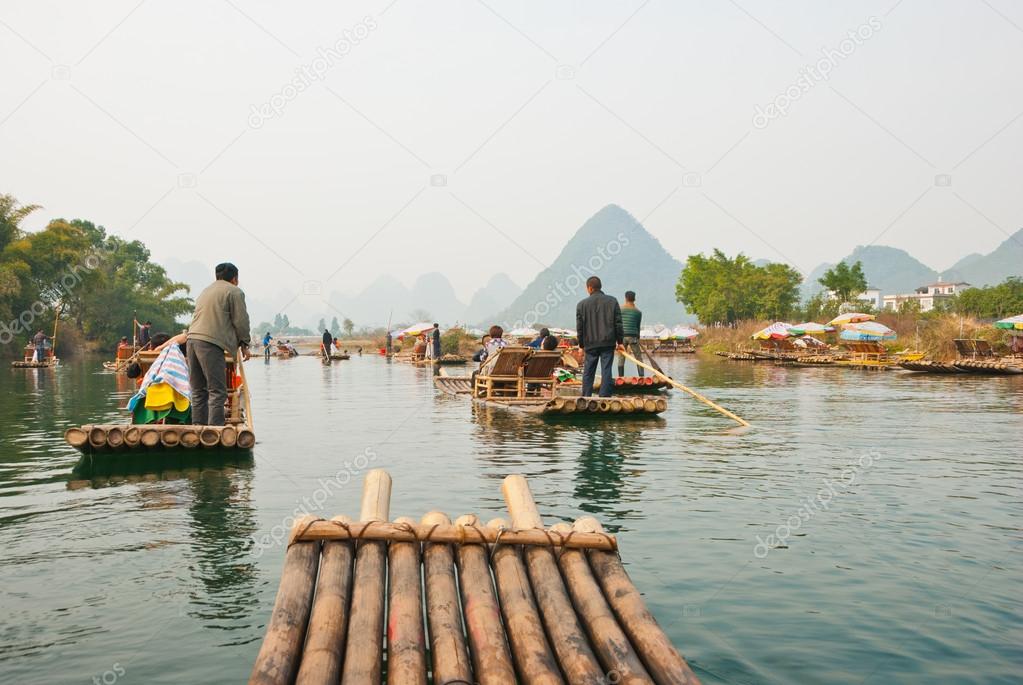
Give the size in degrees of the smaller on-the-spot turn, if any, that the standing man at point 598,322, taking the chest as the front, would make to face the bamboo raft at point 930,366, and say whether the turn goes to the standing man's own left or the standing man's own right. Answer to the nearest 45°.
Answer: approximately 45° to the standing man's own right

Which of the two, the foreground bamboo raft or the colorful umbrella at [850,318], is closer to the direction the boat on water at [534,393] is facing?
the colorful umbrella

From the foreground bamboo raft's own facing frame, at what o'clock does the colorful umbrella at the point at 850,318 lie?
The colorful umbrella is roughly at 1 o'clock from the foreground bamboo raft.

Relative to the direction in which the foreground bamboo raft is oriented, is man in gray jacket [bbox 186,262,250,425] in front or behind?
in front

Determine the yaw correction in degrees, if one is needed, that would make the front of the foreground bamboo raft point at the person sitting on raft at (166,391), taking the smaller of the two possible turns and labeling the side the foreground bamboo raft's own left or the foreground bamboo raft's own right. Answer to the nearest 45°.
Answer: approximately 45° to the foreground bamboo raft's own left

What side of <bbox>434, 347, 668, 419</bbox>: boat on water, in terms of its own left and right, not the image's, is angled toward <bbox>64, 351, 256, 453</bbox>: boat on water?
left

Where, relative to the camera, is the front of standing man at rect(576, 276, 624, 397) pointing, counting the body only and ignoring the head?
away from the camera

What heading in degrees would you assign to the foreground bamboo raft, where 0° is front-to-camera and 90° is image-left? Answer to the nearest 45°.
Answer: approximately 180°

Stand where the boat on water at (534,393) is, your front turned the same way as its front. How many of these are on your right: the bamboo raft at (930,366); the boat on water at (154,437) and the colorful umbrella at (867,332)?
2

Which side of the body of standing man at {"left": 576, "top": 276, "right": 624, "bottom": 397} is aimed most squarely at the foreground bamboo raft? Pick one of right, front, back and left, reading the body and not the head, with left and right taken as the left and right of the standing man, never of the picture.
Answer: back

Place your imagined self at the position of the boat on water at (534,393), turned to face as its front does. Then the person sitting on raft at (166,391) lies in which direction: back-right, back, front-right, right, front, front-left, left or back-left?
left

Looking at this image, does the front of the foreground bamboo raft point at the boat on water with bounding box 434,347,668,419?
yes

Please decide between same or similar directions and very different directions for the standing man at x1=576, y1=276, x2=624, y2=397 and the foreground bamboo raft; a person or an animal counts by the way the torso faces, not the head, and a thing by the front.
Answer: same or similar directions

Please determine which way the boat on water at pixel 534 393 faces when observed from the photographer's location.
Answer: facing away from the viewer and to the left of the viewer

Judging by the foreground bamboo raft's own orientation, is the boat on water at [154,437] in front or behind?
in front

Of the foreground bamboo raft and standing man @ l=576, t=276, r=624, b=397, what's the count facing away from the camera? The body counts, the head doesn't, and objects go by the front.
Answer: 2
